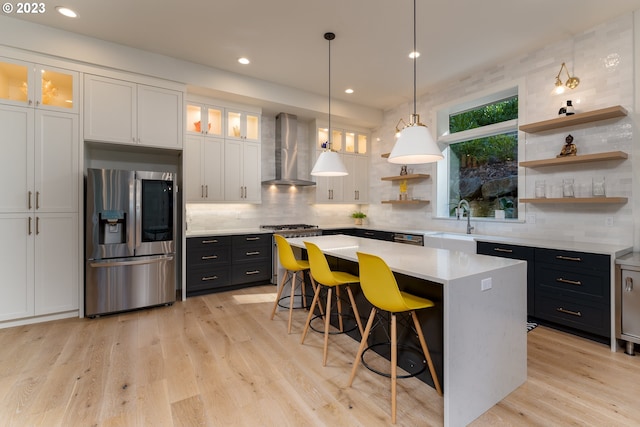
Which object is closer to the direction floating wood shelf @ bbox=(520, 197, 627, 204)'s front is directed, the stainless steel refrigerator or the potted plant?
the stainless steel refrigerator

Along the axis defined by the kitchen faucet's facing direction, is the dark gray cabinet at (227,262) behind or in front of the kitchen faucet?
in front

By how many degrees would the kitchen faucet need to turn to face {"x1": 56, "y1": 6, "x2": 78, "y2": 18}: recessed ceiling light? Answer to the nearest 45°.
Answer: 0° — it already faces it

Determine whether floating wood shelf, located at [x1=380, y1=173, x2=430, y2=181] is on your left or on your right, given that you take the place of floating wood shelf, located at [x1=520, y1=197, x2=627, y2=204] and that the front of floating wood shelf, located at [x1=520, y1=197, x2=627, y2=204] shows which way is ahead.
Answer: on your right

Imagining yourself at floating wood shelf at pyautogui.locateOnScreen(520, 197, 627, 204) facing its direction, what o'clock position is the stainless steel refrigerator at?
The stainless steel refrigerator is roughly at 2 o'clock from the floating wood shelf.

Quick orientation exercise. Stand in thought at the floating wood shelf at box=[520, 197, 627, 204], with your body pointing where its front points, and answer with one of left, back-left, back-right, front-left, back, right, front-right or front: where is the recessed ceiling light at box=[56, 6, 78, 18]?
front-right

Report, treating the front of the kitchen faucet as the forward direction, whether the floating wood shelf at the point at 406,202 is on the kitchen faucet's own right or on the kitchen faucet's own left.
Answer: on the kitchen faucet's own right

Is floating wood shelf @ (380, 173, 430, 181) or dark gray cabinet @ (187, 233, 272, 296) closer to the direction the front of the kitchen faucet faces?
the dark gray cabinet

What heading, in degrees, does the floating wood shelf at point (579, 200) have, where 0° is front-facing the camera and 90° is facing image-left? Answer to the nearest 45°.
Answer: approximately 0°

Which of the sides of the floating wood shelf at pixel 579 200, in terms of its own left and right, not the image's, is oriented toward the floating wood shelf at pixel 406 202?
right

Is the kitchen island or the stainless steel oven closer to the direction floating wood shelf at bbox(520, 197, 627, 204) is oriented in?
the kitchen island

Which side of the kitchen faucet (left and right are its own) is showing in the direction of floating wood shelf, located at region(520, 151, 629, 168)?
left
